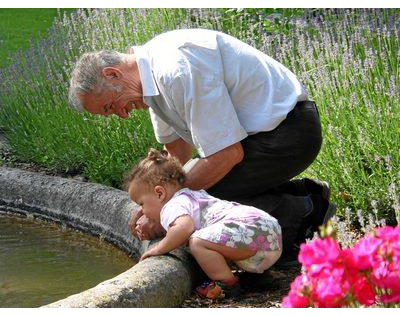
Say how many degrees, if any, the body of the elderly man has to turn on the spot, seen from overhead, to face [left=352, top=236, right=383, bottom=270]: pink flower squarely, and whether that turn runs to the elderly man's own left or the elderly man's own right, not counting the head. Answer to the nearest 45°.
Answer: approximately 90° to the elderly man's own left

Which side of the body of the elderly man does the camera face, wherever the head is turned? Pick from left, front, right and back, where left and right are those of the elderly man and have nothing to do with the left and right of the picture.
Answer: left

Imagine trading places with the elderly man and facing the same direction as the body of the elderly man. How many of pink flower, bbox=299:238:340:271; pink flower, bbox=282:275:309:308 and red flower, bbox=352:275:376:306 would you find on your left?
3

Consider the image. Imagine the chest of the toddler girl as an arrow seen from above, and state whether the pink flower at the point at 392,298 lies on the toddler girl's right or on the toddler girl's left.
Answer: on the toddler girl's left

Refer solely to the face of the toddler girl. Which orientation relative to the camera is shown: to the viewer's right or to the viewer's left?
to the viewer's left

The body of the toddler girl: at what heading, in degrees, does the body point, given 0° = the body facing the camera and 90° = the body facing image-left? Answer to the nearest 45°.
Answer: approximately 90°
